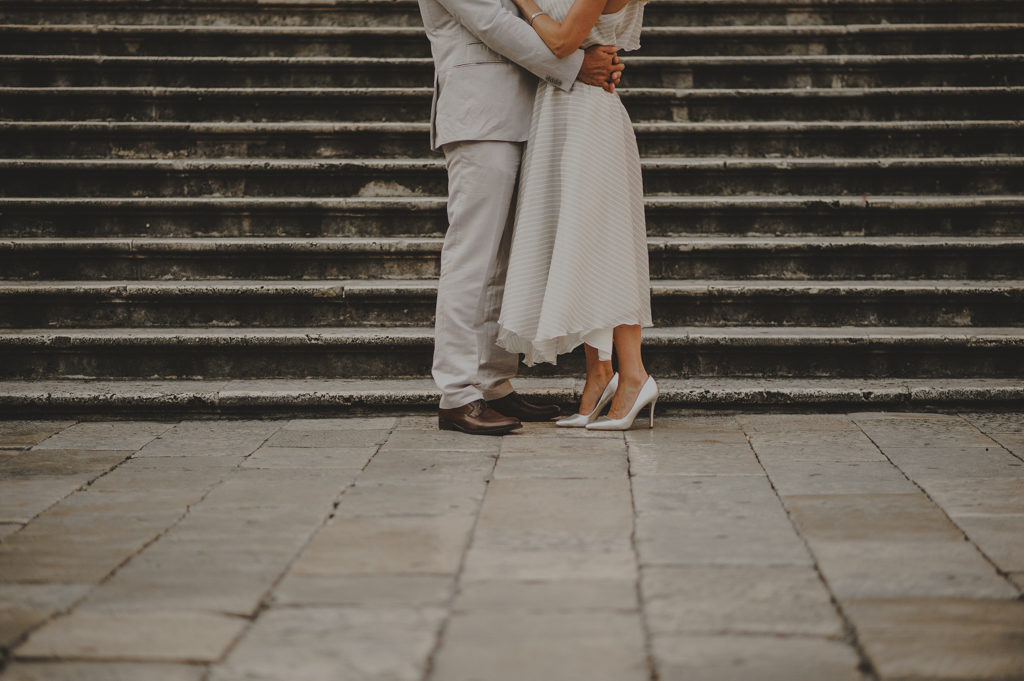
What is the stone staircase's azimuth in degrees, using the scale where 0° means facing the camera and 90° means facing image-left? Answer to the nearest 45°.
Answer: approximately 0°
